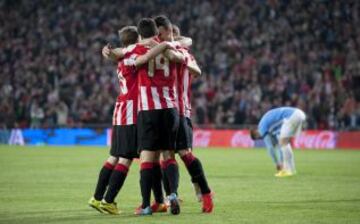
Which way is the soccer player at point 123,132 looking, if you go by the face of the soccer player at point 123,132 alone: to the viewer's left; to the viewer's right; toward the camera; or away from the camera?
away from the camera

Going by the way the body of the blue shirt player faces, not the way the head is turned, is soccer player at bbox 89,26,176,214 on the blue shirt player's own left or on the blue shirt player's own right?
on the blue shirt player's own left

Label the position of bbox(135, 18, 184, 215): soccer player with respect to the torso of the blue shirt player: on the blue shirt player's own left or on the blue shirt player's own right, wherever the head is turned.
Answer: on the blue shirt player's own left

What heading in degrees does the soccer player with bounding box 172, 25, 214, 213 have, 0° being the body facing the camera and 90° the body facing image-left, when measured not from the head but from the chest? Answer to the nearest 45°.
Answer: approximately 90°

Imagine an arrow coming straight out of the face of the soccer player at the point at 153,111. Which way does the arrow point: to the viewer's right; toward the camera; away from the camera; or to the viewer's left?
away from the camera

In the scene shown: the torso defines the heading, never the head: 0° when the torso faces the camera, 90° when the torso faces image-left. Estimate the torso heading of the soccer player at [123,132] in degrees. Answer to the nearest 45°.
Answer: approximately 225°

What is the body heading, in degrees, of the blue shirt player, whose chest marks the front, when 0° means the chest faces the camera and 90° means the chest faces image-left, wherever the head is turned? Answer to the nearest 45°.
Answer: approximately 90°

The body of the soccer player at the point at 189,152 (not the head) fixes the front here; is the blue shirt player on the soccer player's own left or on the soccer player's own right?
on the soccer player's own right
